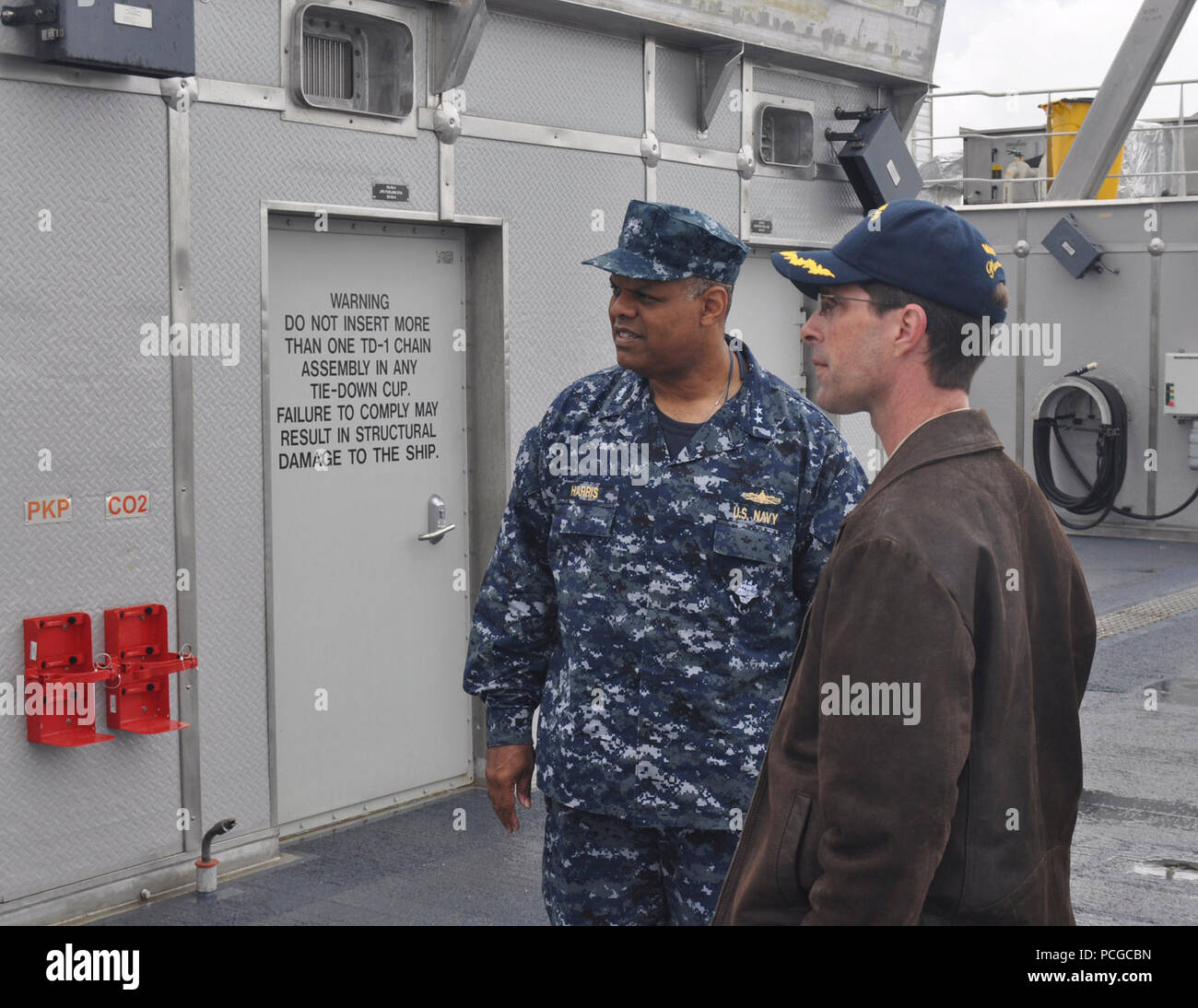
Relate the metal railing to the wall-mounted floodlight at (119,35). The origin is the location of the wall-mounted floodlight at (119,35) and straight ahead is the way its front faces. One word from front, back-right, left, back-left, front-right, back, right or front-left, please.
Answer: left

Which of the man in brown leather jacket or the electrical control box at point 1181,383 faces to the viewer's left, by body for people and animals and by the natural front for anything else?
the man in brown leather jacket

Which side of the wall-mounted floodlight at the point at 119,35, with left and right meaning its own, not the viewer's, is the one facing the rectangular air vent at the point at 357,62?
left

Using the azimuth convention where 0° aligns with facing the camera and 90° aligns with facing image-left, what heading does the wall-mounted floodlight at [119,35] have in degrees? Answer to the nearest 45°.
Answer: approximately 315°

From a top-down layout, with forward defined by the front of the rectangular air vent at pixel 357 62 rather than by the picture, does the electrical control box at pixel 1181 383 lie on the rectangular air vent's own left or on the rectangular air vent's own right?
on the rectangular air vent's own left

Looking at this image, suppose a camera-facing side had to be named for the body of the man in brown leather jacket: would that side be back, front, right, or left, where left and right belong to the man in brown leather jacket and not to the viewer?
left

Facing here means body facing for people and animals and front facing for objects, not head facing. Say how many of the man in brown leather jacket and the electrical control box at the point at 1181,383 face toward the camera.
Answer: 1

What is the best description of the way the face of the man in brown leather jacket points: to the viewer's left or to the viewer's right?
to the viewer's left

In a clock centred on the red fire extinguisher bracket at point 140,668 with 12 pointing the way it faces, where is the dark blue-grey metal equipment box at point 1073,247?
The dark blue-grey metal equipment box is roughly at 9 o'clock from the red fire extinguisher bracket.

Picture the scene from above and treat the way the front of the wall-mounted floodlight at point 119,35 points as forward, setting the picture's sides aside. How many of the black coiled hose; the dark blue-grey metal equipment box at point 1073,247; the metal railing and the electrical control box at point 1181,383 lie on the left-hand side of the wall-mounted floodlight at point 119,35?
4

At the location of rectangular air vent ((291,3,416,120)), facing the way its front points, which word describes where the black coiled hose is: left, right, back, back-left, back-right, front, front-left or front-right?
left

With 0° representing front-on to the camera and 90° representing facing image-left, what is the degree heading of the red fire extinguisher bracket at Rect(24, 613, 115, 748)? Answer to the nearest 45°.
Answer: approximately 315°

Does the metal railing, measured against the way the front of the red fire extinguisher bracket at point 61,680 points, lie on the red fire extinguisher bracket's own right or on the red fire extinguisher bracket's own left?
on the red fire extinguisher bracket's own left

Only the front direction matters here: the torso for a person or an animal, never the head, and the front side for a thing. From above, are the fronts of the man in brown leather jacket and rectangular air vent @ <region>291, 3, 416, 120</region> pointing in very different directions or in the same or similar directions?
very different directions

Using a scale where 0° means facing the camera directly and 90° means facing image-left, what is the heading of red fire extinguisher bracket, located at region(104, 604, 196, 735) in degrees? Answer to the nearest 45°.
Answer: approximately 315°

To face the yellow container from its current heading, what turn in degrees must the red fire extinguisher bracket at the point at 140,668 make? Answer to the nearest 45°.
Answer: approximately 90° to its left
